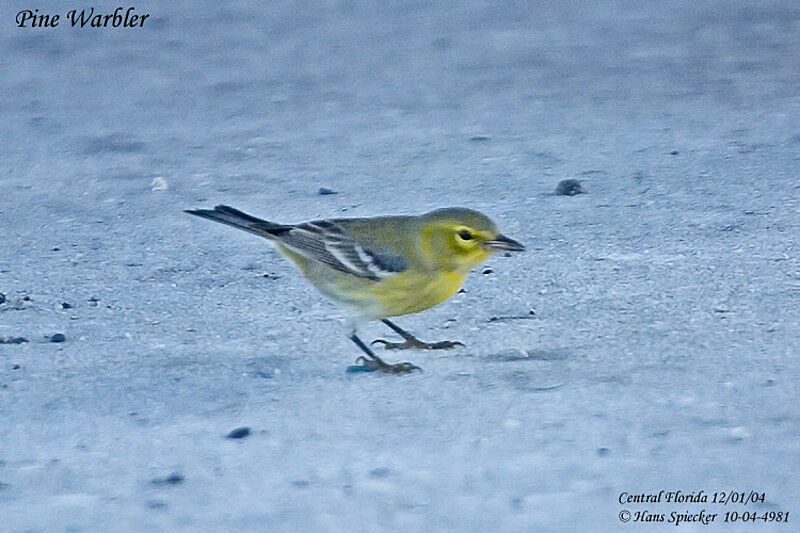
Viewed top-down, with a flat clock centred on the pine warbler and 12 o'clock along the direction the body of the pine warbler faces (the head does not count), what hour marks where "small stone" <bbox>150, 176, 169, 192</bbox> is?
The small stone is roughly at 8 o'clock from the pine warbler.

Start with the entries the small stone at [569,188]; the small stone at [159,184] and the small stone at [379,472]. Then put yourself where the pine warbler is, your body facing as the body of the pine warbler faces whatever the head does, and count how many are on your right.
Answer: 1

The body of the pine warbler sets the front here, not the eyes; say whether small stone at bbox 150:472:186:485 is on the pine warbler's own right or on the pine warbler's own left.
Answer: on the pine warbler's own right

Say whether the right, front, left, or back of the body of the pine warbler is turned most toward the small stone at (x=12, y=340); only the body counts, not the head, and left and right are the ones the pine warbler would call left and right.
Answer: back

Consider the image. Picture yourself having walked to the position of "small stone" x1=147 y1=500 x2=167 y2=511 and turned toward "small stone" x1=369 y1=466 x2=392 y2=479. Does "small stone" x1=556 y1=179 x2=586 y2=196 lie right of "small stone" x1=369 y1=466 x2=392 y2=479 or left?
left

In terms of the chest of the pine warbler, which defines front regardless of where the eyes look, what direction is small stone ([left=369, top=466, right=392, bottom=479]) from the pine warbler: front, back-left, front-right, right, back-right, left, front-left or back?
right

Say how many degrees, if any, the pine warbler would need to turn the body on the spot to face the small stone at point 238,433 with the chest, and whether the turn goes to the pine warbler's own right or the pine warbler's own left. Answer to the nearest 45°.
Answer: approximately 135° to the pine warbler's own right

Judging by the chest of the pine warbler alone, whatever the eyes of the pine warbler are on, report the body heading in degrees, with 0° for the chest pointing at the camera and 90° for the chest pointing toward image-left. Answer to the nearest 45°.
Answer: approximately 270°

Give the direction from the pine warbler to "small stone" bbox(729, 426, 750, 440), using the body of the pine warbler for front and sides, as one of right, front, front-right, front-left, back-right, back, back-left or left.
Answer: front-right

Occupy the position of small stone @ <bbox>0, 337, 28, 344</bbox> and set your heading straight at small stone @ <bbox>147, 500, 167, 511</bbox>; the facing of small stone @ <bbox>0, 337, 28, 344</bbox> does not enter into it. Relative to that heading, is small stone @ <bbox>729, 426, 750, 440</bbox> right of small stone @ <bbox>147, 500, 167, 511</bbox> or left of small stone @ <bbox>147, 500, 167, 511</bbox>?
left

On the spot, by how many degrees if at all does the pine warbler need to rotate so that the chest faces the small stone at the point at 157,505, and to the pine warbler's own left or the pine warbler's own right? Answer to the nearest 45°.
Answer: approximately 135° to the pine warbler's own right
